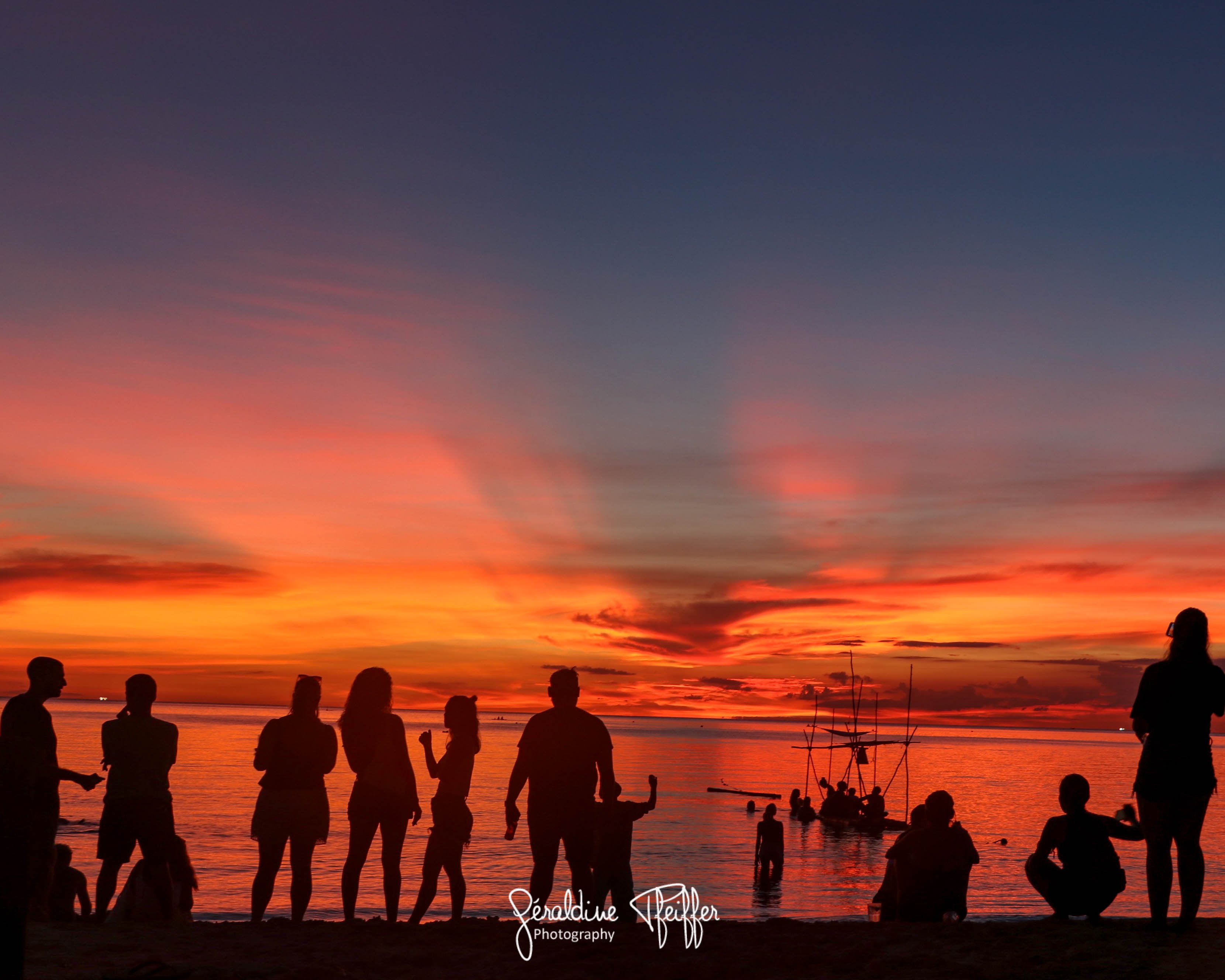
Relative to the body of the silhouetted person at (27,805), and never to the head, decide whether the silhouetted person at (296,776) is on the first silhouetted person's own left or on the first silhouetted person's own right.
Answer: on the first silhouetted person's own left

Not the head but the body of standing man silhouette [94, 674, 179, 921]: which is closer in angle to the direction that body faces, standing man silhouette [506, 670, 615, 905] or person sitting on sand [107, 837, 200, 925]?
the person sitting on sand

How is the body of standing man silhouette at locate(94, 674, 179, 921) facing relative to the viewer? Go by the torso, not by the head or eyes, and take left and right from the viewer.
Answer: facing away from the viewer

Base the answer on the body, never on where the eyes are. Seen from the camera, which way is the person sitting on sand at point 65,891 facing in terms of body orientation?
away from the camera

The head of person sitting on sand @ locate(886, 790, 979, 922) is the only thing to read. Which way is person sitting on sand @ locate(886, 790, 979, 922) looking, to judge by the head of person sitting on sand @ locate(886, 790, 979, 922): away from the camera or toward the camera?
away from the camera

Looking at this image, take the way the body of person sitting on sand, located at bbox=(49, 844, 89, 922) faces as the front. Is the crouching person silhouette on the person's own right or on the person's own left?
on the person's own right

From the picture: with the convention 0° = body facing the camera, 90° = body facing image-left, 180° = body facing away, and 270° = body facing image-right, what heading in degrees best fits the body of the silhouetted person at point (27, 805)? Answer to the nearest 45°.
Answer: approximately 270°

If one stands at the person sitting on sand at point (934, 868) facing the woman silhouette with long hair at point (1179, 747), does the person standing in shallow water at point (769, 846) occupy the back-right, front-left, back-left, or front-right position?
back-left

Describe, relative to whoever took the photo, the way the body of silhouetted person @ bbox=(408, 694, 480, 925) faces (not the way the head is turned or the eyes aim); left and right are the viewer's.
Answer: facing to the left of the viewer
